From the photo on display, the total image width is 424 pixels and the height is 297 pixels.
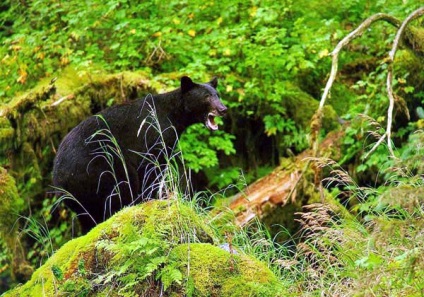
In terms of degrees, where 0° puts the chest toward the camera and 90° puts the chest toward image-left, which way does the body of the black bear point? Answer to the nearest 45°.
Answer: approximately 270°

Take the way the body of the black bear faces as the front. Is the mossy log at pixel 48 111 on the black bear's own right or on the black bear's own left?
on the black bear's own left

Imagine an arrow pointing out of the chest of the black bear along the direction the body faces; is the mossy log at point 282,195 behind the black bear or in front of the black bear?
in front

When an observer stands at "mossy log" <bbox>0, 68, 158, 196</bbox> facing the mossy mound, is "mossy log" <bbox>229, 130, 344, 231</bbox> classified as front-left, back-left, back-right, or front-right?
front-left

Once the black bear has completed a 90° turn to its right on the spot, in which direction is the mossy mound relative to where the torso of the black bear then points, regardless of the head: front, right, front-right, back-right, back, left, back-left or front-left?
front
